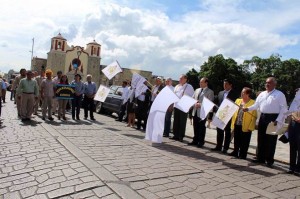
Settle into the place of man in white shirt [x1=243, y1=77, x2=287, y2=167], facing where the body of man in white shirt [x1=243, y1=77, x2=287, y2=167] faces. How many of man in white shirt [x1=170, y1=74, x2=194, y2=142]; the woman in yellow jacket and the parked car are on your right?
3

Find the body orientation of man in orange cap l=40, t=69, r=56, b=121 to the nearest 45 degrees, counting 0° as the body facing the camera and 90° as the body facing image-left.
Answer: approximately 0°

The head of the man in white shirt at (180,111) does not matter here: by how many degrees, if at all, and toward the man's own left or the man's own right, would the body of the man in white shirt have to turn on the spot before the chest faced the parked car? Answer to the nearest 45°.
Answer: approximately 90° to the man's own right

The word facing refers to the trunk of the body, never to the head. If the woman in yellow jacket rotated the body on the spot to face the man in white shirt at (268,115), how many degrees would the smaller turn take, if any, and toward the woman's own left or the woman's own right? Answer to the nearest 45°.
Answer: approximately 90° to the woman's own left

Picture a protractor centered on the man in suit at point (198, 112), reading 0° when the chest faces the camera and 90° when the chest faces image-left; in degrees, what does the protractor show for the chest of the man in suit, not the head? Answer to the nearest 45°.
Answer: approximately 45°

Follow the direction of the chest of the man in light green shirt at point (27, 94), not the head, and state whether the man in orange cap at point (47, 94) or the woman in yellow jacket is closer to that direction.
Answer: the woman in yellow jacket

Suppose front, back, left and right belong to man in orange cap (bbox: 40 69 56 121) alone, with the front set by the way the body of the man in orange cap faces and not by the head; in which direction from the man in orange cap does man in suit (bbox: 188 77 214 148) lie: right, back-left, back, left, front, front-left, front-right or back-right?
front-left

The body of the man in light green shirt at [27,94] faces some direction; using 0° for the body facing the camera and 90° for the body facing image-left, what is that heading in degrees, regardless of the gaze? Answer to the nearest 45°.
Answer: approximately 0°

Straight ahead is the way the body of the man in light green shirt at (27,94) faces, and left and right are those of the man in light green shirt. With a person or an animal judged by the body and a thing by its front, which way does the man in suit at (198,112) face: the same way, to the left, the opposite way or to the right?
to the right

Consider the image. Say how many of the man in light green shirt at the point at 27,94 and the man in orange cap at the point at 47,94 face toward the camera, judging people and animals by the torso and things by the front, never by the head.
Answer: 2

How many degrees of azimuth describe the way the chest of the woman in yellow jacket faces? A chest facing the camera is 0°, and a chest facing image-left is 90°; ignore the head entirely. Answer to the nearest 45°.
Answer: approximately 45°

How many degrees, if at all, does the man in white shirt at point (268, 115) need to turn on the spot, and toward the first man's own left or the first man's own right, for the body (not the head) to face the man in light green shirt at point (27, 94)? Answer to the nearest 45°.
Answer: approximately 45° to the first man's own right

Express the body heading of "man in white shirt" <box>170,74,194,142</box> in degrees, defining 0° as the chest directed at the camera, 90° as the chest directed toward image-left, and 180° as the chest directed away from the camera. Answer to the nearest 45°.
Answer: approximately 45°
